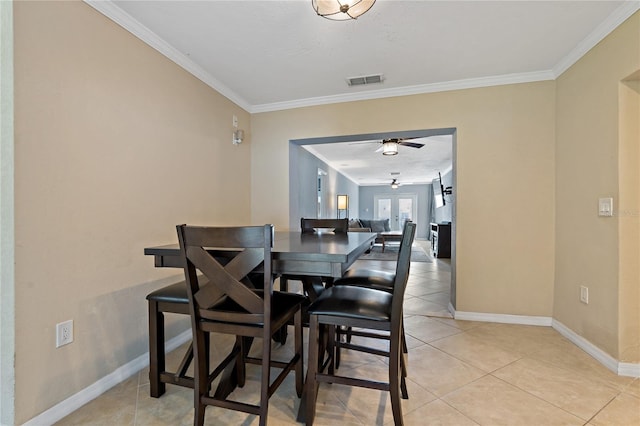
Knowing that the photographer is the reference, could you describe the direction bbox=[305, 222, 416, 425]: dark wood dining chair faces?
facing to the left of the viewer

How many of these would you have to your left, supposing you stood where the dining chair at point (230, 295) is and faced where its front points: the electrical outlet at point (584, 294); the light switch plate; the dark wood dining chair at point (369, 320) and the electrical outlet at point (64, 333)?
1

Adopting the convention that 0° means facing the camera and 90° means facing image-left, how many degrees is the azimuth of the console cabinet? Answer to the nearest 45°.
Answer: approximately 90°

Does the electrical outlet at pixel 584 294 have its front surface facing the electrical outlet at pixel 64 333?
yes

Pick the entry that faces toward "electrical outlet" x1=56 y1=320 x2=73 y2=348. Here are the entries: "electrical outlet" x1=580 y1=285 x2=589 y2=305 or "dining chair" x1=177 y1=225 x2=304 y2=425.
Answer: "electrical outlet" x1=580 y1=285 x2=589 y2=305

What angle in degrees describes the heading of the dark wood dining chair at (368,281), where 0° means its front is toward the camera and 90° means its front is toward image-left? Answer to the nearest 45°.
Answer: approximately 90°

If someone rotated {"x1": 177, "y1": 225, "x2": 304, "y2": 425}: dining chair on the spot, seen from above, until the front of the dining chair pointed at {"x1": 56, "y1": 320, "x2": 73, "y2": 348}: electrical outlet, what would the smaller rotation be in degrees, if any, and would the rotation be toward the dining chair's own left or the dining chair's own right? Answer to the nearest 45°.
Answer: approximately 90° to the dining chair's own left

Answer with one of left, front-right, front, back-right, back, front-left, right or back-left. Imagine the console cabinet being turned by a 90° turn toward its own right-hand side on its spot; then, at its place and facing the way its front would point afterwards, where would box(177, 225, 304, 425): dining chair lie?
back

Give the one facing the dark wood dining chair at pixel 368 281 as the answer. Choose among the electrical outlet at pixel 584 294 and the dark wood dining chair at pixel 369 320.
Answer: the electrical outlet

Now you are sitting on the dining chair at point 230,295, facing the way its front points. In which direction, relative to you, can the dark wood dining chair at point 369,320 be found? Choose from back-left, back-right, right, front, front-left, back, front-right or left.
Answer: front-right

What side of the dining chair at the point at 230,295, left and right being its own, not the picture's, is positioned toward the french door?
front

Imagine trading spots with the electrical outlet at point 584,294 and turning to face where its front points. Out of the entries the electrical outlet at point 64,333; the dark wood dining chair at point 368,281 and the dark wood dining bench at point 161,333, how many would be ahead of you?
3
